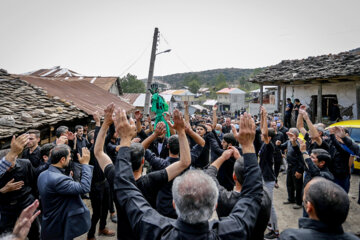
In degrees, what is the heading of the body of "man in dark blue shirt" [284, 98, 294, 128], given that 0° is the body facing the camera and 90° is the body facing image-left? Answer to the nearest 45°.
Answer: approximately 45°

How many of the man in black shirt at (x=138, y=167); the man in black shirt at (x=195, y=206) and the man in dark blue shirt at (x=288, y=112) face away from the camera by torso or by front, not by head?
2

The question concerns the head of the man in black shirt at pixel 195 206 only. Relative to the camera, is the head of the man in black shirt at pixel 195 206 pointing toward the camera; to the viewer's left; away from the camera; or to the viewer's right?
away from the camera

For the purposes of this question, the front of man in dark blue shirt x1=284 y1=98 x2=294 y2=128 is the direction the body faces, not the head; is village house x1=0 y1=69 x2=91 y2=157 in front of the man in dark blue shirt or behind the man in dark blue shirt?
in front

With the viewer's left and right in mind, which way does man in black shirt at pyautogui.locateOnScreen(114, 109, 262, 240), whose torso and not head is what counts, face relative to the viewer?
facing away from the viewer

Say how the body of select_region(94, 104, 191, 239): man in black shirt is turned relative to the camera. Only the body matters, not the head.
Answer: away from the camera

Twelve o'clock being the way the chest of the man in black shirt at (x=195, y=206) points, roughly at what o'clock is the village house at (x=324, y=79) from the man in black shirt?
The village house is roughly at 1 o'clock from the man in black shirt.

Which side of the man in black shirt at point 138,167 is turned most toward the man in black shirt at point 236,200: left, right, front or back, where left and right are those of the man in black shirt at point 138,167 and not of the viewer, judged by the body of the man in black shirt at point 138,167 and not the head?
right

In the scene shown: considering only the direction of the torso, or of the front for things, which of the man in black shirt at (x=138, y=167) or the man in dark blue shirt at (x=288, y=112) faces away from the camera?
the man in black shirt at (x=138, y=167)
